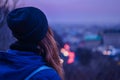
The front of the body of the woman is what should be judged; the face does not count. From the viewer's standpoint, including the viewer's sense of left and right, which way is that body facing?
facing away from the viewer and to the right of the viewer

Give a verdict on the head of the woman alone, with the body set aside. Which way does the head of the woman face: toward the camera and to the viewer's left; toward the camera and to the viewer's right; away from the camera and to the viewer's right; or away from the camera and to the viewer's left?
away from the camera and to the viewer's right
